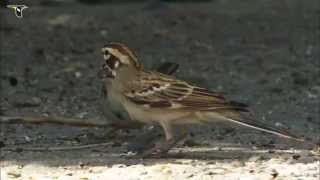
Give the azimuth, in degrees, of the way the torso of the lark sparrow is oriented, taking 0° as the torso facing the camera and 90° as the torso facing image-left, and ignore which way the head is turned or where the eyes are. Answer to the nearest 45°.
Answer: approximately 90°

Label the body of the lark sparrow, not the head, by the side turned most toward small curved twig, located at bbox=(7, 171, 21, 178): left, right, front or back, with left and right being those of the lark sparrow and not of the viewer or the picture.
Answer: front
